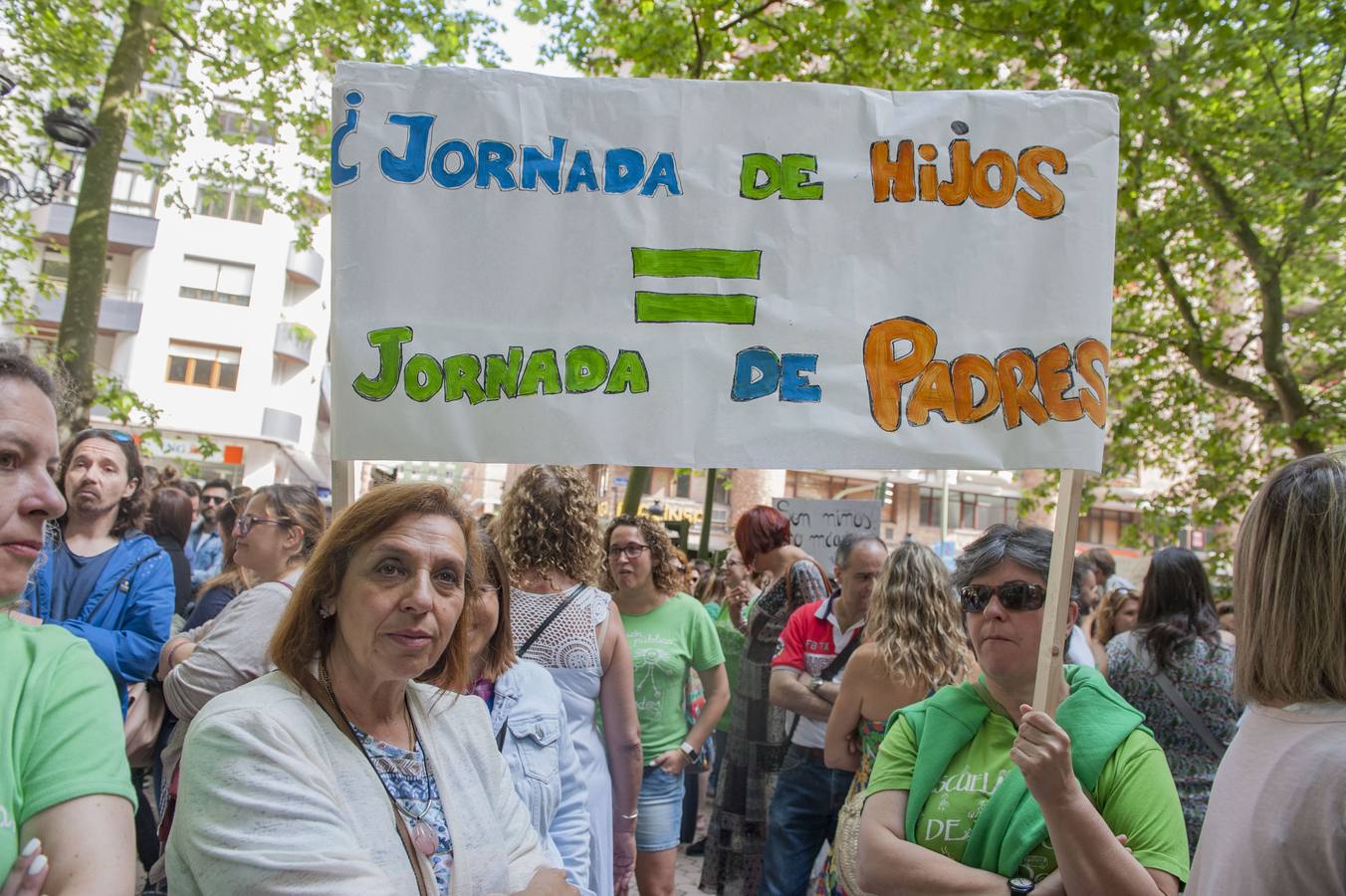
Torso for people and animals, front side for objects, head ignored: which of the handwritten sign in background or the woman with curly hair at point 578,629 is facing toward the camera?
the handwritten sign in background

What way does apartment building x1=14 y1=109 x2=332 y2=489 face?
toward the camera

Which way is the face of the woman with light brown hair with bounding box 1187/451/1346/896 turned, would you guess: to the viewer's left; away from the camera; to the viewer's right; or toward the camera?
away from the camera

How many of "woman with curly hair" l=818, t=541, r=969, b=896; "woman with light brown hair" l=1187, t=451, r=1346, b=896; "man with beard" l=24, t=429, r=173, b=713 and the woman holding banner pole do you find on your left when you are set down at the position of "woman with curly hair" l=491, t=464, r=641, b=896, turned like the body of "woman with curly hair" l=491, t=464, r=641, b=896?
1

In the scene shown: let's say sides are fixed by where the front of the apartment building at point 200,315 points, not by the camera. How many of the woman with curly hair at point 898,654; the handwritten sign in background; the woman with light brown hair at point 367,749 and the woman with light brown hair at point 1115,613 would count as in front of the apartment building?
4

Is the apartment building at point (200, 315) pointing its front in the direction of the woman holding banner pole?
yes

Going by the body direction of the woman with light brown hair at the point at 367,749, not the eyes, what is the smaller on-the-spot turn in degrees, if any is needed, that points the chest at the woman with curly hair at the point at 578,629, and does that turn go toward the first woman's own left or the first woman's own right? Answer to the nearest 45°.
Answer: approximately 90° to the first woman's own left

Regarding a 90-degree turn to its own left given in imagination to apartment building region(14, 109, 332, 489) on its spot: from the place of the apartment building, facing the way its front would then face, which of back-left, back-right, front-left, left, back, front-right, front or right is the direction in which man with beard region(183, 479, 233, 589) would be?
right

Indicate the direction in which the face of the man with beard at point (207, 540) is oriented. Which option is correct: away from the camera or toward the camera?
toward the camera

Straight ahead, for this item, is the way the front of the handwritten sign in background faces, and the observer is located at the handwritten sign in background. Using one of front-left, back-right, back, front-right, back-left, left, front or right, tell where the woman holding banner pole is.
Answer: front

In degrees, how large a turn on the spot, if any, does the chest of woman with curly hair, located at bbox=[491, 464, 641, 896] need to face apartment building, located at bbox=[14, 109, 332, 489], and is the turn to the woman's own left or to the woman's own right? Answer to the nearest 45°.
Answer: approximately 45° to the woman's own left

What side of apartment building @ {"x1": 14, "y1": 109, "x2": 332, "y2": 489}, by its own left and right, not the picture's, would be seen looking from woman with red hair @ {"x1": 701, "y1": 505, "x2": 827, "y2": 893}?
front

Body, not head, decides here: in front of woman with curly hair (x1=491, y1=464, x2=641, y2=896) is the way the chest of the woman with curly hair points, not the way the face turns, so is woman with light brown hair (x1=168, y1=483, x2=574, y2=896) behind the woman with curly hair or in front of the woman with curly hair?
behind

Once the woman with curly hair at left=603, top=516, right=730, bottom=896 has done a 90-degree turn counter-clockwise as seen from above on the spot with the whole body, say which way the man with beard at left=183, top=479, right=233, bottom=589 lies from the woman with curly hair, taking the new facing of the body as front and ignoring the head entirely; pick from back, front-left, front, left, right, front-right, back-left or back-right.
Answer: back

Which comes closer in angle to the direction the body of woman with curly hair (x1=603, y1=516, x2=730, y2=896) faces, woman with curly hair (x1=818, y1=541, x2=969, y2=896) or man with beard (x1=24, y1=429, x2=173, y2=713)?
the man with beard

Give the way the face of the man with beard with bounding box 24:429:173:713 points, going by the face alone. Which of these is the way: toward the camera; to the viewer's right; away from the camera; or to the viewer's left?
toward the camera

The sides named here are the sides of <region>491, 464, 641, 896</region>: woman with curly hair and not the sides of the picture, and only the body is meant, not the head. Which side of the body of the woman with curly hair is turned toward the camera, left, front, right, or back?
back

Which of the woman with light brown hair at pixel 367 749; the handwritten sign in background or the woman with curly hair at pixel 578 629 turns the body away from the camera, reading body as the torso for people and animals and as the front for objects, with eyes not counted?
the woman with curly hair

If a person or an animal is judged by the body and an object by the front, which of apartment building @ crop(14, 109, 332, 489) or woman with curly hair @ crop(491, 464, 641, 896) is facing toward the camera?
the apartment building
